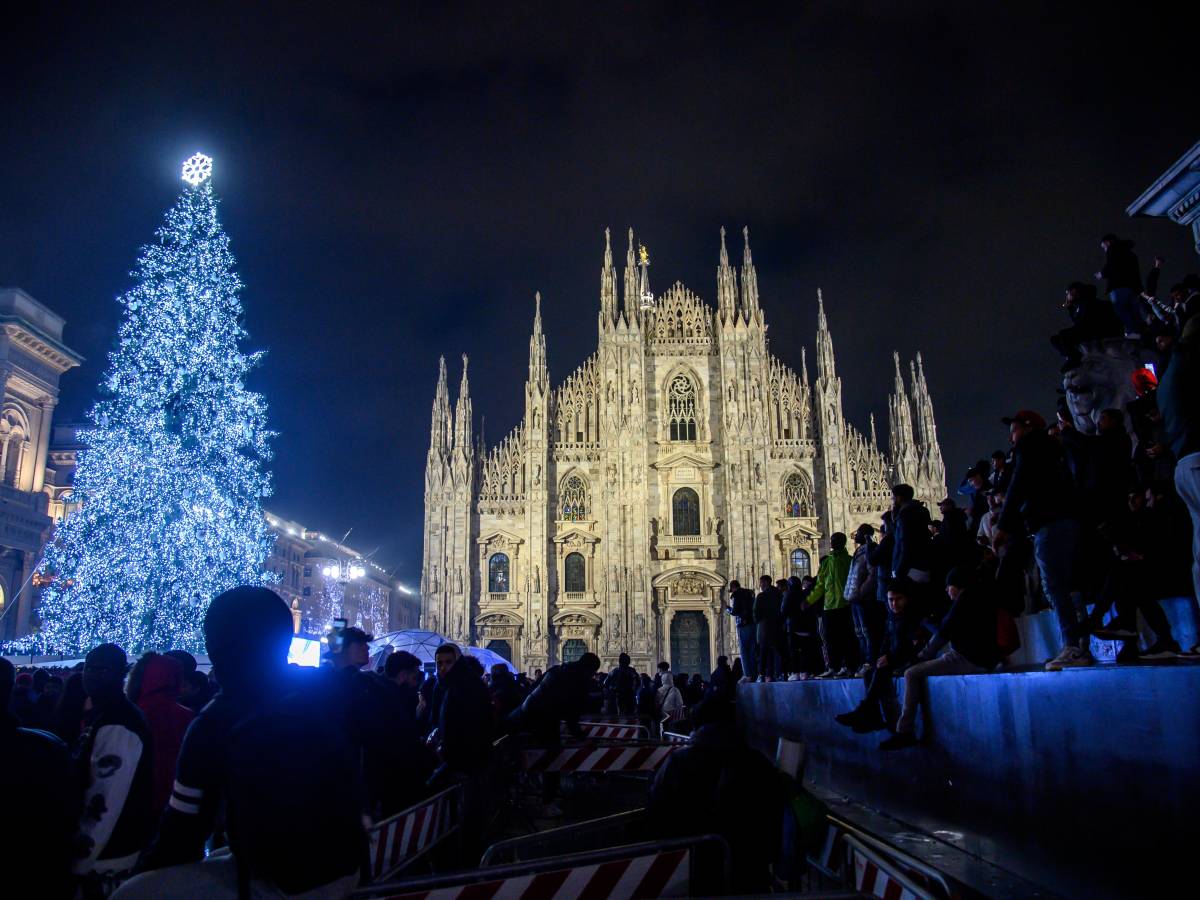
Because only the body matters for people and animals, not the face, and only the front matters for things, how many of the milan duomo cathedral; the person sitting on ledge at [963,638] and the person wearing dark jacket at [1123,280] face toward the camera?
1

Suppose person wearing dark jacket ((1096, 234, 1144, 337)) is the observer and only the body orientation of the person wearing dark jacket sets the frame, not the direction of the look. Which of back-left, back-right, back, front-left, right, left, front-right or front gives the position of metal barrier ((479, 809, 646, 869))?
front-left

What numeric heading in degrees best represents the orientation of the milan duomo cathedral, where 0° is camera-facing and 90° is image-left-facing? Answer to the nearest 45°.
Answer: approximately 0°

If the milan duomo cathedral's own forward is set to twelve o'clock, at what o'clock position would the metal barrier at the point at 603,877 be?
The metal barrier is roughly at 12 o'clock from the milan duomo cathedral.

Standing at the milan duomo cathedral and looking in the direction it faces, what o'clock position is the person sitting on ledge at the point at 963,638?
The person sitting on ledge is roughly at 12 o'clock from the milan duomo cathedral.

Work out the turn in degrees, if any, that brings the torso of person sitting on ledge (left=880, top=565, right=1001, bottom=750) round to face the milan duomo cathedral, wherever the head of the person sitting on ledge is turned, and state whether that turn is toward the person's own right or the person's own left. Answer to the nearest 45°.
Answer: approximately 90° to the person's own right

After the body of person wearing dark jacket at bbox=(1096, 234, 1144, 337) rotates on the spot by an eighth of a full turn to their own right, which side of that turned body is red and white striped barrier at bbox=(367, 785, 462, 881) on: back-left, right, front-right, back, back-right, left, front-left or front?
left

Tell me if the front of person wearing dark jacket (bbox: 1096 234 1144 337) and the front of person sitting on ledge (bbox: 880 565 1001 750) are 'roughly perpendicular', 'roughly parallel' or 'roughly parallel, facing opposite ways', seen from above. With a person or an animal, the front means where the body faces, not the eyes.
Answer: roughly parallel

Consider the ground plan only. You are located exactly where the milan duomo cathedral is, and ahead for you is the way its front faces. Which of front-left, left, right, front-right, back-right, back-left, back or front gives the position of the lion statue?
front

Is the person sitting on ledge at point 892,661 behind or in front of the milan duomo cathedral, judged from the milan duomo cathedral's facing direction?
in front

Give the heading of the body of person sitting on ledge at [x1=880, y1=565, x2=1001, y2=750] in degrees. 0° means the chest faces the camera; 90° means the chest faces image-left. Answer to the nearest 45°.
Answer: approximately 90°

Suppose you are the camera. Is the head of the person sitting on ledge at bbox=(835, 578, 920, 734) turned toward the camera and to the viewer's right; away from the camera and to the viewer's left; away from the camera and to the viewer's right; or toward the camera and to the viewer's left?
toward the camera and to the viewer's left

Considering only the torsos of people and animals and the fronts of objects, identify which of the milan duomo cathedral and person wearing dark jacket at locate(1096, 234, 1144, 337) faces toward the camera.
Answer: the milan duomo cathedral

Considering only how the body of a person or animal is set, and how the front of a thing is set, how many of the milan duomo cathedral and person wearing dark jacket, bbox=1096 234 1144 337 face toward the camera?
1

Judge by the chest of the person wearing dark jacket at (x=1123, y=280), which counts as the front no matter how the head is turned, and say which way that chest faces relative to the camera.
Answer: to the viewer's left
